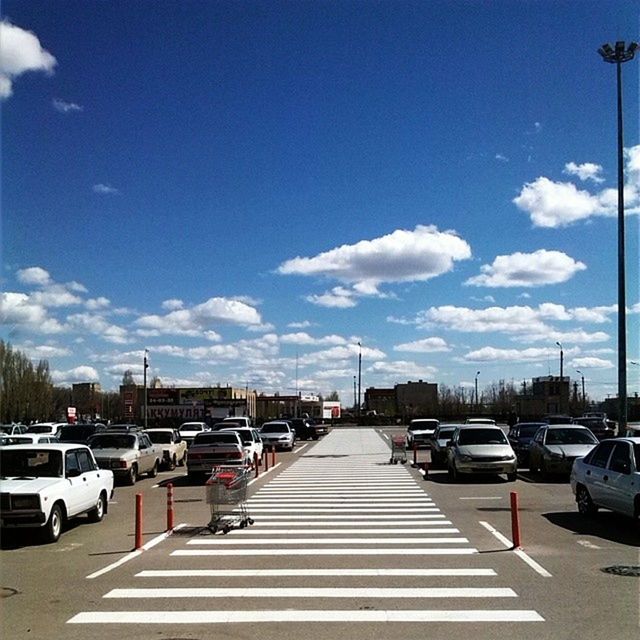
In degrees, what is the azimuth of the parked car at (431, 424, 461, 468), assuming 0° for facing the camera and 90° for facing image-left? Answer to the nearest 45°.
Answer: approximately 0°

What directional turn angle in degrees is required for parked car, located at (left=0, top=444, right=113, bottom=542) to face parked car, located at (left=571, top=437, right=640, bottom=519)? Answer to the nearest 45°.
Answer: approximately 135° to its left
